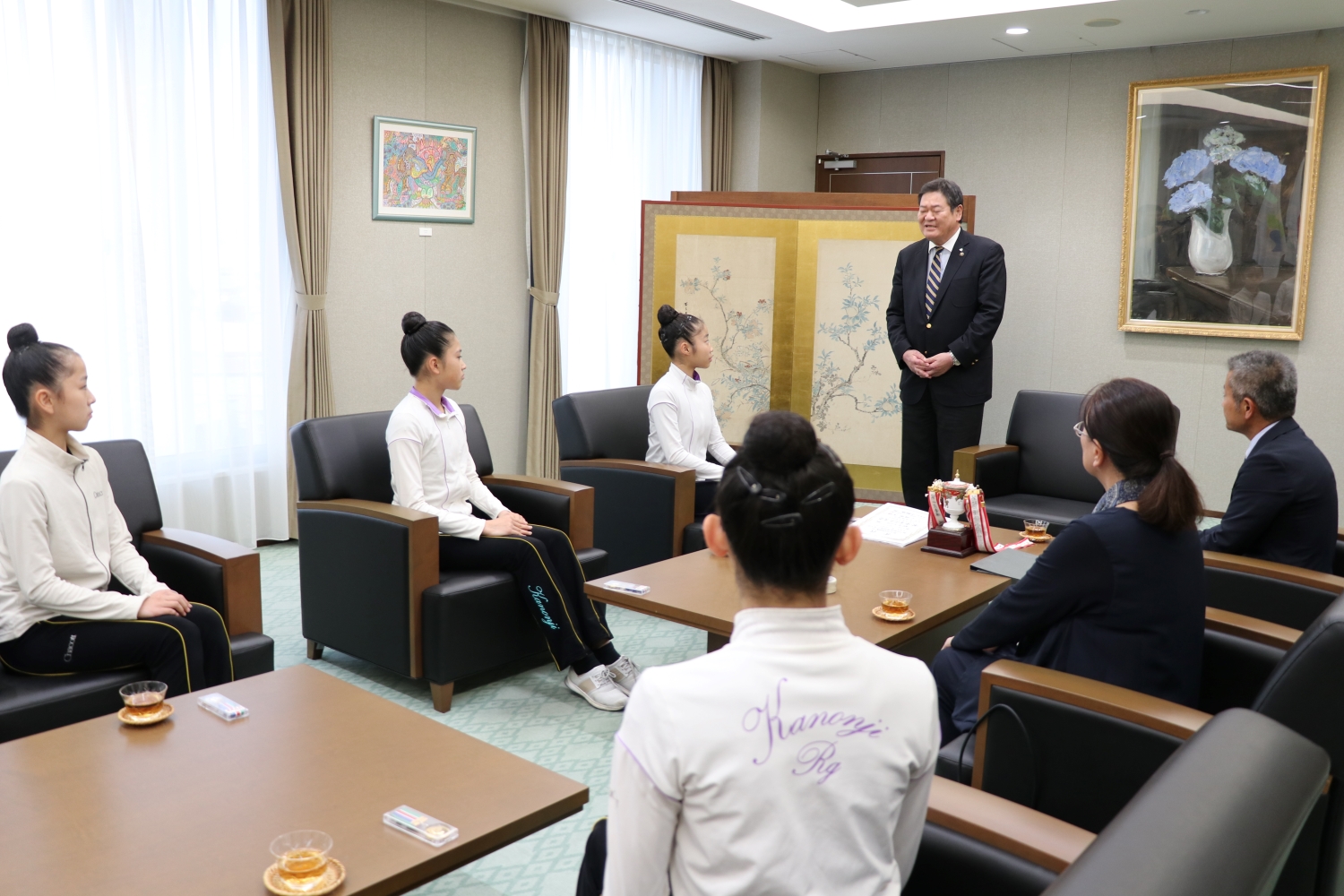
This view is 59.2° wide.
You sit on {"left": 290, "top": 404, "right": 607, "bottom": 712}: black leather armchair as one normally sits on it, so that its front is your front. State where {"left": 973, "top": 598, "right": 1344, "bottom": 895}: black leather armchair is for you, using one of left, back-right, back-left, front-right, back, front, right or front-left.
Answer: front

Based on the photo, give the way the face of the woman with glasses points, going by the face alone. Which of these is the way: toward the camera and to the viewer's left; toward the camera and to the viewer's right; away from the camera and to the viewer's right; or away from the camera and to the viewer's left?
away from the camera and to the viewer's left

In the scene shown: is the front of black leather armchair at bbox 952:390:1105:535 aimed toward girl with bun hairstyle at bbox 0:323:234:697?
yes

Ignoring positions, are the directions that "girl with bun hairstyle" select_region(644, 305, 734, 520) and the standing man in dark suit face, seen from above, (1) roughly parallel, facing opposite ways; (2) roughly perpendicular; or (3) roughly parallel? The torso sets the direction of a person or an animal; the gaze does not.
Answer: roughly perpendicular

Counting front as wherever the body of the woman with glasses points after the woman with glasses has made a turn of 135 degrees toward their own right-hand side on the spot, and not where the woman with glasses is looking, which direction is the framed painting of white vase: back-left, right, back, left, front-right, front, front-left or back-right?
left

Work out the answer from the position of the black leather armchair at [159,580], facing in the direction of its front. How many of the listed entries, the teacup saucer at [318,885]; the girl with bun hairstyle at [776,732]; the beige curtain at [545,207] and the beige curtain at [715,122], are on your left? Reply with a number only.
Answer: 2

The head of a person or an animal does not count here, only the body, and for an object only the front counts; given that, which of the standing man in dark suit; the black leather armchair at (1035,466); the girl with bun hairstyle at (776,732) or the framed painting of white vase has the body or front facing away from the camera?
the girl with bun hairstyle

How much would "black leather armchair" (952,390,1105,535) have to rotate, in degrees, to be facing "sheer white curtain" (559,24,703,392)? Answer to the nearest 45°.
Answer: approximately 90° to its right

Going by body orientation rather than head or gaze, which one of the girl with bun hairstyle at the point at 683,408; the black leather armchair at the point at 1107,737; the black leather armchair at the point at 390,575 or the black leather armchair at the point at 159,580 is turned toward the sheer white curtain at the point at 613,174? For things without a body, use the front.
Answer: the black leather armchair at the point at 1107,737

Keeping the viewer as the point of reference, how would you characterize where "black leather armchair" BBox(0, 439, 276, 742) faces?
facing the viewer and to the right of the viewer

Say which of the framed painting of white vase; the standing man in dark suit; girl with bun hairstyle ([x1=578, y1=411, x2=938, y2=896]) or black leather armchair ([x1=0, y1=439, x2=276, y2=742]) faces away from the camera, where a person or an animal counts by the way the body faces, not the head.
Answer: the girl with bun hairstyle

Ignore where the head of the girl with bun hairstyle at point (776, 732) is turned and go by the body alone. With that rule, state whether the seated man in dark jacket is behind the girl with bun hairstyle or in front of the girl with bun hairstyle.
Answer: in front

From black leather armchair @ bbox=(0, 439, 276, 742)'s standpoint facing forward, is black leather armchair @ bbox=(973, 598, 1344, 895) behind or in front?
in front

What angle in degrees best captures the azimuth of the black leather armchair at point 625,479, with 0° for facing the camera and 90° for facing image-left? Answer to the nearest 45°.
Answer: approximately 315°

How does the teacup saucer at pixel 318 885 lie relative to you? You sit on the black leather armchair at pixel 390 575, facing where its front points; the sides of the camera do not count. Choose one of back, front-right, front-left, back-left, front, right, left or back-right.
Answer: front-right

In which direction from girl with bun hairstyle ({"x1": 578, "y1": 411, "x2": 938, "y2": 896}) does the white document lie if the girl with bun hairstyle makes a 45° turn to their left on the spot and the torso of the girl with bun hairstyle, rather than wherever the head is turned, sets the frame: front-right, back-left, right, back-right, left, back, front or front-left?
front-right

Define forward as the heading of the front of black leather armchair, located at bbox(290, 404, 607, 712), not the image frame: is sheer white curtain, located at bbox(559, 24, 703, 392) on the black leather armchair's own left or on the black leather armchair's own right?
on the black leather armchair's own left

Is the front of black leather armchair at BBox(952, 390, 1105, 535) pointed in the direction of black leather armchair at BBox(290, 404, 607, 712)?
yes

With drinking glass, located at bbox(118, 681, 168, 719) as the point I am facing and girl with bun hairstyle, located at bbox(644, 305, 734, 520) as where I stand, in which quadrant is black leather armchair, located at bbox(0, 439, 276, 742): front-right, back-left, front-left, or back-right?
front-right
